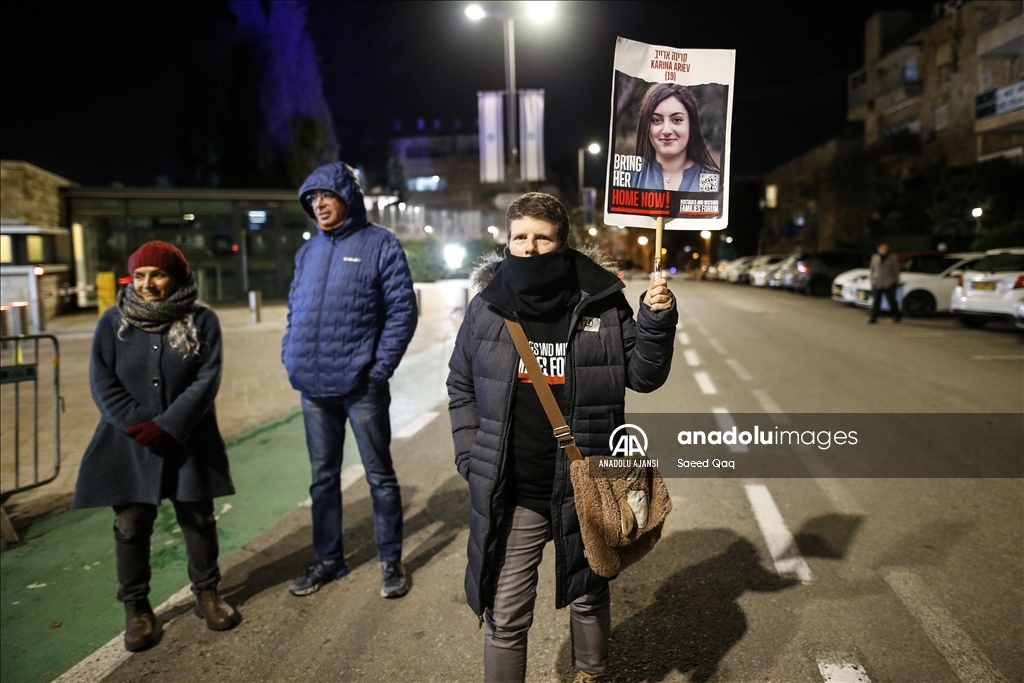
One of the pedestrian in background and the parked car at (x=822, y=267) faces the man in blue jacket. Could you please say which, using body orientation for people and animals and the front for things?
the pedestrian in background

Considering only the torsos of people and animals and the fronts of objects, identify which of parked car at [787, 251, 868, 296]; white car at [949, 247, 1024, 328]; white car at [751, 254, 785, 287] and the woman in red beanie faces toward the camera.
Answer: the woman in red beanie

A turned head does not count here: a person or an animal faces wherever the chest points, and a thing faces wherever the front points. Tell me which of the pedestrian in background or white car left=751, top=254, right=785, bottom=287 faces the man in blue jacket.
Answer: the pedestrian in background

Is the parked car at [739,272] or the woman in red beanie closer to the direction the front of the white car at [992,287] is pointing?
the parked car

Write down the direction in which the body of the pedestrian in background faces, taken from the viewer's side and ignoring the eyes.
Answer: toward the camera

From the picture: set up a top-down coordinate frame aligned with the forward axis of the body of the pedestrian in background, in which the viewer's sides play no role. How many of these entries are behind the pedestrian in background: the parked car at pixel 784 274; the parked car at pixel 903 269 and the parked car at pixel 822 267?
3

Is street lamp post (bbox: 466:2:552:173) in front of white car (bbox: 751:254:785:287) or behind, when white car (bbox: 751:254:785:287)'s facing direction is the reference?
behind

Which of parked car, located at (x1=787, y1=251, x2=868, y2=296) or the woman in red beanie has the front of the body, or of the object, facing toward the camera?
the woman in red beanie

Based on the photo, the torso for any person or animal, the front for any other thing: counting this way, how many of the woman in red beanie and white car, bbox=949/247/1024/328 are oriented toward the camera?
1

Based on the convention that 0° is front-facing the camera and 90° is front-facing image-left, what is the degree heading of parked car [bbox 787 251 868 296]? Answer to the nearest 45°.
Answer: approximately 225°

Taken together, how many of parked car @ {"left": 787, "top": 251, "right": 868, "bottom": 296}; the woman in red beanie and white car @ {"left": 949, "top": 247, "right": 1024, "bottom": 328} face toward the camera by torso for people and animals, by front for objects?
1

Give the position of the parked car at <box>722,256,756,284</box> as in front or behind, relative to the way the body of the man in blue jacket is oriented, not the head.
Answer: behind

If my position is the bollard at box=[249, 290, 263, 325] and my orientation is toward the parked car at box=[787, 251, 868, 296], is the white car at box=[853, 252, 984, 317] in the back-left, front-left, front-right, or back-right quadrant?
front-right

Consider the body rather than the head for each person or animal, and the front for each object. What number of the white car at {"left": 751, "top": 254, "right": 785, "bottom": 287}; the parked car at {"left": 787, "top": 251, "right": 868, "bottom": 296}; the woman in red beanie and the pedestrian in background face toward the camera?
2

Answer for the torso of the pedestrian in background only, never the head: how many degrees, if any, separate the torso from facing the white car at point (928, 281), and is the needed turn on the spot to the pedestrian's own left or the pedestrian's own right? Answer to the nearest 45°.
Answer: approximately 135° to the pedestrian's own left

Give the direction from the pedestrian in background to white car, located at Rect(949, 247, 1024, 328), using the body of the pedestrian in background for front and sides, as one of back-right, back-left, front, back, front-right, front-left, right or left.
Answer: front-left
